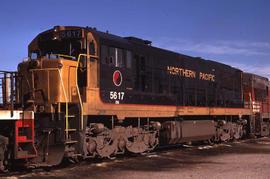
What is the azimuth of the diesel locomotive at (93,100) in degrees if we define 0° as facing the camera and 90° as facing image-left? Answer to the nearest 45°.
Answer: approximately 45°
